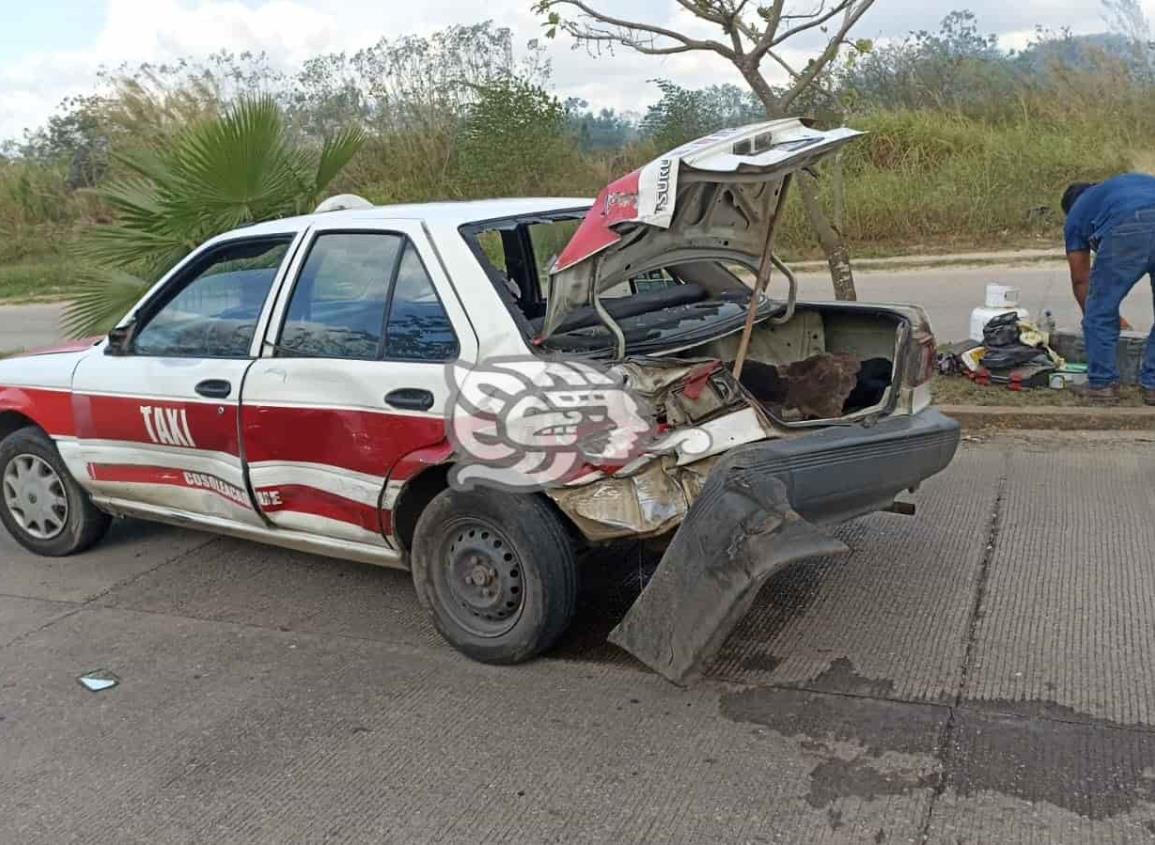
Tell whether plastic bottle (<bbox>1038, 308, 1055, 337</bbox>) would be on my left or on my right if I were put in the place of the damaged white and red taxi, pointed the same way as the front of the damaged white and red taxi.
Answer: on my right

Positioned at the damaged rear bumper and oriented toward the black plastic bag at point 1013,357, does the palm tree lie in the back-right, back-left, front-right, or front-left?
front-left

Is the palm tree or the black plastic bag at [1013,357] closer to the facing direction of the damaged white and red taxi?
the palm tree

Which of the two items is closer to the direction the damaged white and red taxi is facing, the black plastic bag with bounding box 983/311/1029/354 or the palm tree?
the palm tree

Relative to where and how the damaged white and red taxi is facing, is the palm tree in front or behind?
in front

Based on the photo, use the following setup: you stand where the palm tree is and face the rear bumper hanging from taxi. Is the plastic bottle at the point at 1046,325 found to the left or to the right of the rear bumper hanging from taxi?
left

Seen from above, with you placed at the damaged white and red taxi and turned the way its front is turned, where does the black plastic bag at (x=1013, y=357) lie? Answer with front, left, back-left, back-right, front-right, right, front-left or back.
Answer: right

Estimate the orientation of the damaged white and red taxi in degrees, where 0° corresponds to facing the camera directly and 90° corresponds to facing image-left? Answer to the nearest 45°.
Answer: approximately 135°

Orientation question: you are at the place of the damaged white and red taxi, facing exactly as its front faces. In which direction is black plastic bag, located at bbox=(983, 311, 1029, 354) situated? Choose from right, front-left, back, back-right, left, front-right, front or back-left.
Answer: right

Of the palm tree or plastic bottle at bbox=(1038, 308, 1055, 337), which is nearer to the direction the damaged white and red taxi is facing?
the palm tree
